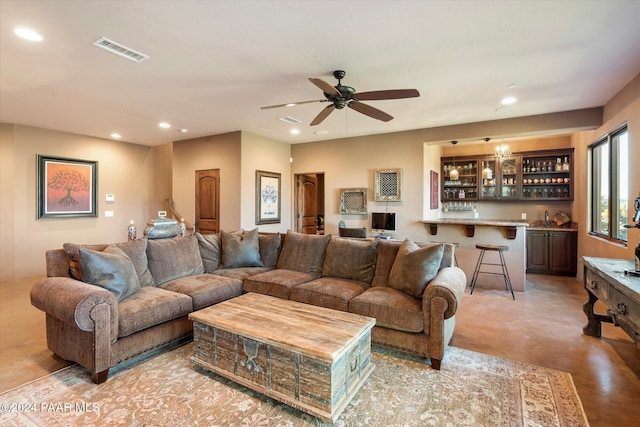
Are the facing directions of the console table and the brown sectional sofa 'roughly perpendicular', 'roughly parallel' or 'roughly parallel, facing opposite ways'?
roughly perpendicular

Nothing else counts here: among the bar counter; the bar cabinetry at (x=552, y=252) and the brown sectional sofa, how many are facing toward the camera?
3

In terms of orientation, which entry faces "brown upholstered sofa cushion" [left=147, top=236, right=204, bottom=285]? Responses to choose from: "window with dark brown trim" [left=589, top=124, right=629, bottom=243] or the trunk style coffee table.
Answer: the window with dark brown trim

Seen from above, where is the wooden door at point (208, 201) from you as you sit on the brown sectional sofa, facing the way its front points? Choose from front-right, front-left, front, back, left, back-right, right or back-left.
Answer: back

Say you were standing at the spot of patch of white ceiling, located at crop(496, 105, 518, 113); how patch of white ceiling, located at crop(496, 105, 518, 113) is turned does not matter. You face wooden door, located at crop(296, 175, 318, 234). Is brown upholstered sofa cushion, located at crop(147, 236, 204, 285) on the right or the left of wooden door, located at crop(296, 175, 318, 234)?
left

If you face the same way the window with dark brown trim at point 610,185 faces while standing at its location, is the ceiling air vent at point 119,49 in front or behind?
in front

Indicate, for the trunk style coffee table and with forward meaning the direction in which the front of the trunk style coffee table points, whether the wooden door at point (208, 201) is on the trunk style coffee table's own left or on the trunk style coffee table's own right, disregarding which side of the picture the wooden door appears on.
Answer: on the trunk style coffee table's own right

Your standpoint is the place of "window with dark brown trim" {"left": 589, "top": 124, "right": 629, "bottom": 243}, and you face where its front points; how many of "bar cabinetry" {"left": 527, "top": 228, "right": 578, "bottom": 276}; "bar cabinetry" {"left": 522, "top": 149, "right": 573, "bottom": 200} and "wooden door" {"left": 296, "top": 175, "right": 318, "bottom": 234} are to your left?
0

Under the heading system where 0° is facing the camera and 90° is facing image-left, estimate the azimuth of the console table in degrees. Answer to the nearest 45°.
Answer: approximately 45°

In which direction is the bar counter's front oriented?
toward the camera

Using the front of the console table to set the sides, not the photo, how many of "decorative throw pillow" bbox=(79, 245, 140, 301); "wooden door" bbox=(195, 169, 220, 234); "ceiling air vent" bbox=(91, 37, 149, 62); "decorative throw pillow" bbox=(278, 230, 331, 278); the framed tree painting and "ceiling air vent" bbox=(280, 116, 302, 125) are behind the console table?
0

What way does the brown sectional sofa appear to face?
toward the camera

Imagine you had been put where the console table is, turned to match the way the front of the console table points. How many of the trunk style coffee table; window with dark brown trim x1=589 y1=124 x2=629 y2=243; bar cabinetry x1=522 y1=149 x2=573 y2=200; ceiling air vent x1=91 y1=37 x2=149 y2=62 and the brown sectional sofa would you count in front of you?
3

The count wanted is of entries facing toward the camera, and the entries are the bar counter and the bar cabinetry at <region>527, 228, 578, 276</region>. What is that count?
2

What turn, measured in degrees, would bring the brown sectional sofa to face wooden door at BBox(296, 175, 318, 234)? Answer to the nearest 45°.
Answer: approximately 180°

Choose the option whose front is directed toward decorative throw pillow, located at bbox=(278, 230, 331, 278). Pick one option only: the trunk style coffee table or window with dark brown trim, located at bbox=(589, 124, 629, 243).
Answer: the window with dark brown trim

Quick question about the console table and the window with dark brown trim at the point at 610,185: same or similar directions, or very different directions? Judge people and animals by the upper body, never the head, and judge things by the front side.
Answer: same or similar directions

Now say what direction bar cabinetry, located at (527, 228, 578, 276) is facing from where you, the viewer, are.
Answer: facing the viewer

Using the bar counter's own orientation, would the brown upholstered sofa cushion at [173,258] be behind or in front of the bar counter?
in front

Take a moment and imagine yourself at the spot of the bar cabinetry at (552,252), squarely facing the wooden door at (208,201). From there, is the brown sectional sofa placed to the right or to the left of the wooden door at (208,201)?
left

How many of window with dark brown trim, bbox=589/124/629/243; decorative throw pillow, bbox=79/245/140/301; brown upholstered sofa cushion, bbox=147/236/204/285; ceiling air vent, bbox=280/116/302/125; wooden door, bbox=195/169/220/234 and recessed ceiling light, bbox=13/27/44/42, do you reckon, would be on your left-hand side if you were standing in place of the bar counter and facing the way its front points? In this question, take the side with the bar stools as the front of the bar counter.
1

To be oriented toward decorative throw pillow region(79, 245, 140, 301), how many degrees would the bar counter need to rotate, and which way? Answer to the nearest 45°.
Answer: approximately 45° to its right
